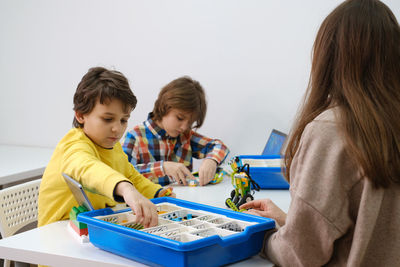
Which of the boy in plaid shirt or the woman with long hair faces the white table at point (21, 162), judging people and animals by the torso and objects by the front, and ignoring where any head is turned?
the woman with long hair

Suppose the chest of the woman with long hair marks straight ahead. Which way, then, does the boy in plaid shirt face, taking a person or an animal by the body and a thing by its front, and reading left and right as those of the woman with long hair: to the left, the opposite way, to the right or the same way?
the opposite way

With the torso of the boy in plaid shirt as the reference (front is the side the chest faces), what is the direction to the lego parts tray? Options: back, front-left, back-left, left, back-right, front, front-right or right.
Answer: front-right

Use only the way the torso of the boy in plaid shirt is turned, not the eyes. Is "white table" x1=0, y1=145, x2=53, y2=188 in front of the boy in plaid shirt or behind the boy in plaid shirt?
behind

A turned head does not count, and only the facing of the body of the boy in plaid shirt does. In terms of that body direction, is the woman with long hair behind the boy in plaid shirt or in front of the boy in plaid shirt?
in front

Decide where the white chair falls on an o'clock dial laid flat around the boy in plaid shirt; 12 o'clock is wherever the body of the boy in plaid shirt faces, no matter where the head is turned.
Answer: The white chair is roughly at 3 o'clock from the boy in plaid shirt.

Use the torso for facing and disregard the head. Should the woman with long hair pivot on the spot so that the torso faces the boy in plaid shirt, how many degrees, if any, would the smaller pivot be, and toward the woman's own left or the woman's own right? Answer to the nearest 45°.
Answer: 0° — they already face them

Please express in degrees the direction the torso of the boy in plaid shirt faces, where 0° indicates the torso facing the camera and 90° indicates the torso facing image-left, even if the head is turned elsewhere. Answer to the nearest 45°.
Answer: approximately 315°

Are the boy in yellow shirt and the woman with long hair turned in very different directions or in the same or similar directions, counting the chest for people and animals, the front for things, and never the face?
very different directions

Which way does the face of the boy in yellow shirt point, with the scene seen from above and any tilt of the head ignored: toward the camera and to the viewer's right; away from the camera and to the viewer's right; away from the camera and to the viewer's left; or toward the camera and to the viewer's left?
toward the camera and to the viewer's right

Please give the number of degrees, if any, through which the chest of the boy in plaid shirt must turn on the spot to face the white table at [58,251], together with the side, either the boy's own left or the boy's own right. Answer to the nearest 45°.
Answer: approximately 45° to the boy's own right

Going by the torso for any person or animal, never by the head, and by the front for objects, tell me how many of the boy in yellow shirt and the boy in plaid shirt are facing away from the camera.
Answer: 0

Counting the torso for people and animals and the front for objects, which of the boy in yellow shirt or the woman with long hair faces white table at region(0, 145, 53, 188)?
the woman with long hair

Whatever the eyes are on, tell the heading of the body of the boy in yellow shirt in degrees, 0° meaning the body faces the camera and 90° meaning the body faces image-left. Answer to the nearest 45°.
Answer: approximately 315°

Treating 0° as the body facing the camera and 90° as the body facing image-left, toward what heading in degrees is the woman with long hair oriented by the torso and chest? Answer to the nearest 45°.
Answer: approximately 135°

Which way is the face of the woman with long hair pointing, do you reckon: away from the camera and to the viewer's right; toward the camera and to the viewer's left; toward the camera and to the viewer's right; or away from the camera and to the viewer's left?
away from the camera and to the viewer's left

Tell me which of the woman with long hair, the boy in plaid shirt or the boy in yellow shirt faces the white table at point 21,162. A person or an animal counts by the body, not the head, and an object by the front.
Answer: the woman with long hair
